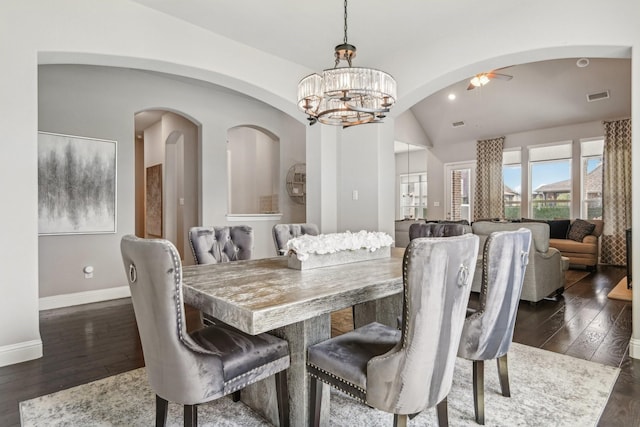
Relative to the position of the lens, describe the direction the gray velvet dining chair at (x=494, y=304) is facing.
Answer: facing away from the viewer and to the left of the viewer

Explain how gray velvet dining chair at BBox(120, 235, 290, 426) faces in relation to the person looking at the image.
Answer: facing away from the viewer and to the right of the viewer

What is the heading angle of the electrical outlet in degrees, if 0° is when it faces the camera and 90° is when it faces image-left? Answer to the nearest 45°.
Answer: approximately 0°

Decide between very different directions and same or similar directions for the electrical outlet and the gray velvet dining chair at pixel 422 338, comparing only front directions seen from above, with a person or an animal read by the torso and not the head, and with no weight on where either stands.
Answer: very different directions

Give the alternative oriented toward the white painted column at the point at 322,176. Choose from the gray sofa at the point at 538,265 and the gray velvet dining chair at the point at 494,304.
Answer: the gray velvet dining chair

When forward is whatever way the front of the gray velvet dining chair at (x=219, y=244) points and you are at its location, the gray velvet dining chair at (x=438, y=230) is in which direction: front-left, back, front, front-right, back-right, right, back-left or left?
front-left

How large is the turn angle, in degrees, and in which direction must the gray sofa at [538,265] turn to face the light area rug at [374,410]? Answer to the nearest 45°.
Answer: approximately 135° to its right

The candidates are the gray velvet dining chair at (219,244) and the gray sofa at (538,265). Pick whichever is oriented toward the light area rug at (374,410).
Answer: the gray velvet dining chair

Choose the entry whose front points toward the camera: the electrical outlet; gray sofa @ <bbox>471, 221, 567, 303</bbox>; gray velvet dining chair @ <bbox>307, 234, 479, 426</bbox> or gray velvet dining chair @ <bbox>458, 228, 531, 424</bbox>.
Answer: the electrical outlet

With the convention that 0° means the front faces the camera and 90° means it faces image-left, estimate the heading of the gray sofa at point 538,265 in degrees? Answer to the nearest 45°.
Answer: approximately 225°

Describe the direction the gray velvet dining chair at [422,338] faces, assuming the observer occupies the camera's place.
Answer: facing away from the viewer and to the left of the viewer

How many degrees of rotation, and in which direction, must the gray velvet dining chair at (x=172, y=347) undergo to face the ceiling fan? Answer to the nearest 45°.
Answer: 0° — it already faces it

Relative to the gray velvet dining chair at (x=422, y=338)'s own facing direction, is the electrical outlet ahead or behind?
ahead

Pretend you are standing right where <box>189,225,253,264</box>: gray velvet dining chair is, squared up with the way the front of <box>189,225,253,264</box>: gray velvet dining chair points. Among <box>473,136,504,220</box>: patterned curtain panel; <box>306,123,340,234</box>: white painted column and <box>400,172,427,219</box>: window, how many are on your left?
3
